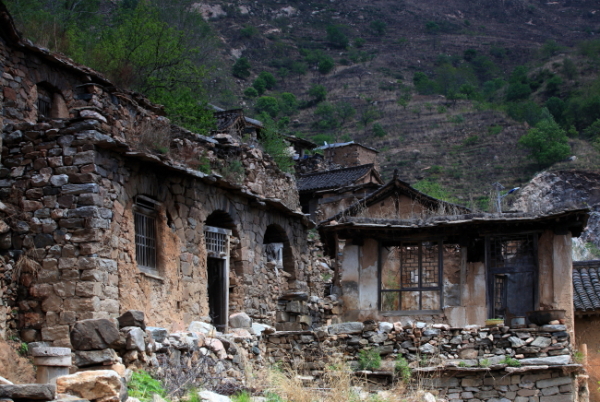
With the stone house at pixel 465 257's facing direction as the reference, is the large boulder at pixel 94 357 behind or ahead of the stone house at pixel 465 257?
ahead

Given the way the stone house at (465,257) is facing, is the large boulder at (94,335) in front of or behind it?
in front

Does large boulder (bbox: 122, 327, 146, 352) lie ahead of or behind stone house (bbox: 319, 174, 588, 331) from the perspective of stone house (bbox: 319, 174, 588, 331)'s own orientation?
ahead

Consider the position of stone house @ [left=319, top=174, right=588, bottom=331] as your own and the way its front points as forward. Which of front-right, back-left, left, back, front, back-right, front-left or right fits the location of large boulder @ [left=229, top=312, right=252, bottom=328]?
front-right

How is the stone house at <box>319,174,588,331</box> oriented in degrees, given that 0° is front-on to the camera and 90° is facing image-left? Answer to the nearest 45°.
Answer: approximately 0°

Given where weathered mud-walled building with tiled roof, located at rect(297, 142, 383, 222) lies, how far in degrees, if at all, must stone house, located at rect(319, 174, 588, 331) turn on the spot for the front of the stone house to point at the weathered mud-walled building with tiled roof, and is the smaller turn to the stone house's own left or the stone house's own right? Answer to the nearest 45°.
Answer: approximately 180°

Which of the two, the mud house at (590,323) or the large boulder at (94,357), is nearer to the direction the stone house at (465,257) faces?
the large boulder
